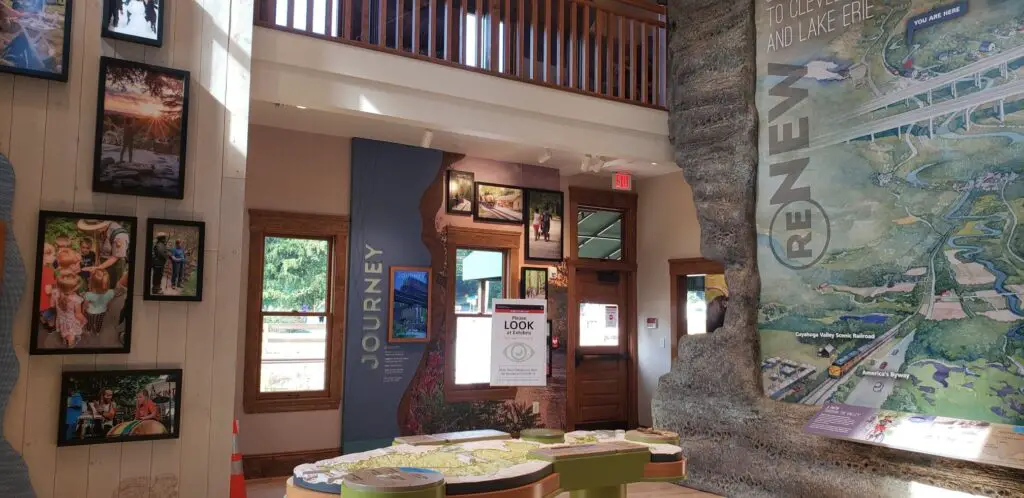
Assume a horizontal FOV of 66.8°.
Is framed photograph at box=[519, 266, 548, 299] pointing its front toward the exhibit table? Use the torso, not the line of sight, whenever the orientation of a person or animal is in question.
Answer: yes

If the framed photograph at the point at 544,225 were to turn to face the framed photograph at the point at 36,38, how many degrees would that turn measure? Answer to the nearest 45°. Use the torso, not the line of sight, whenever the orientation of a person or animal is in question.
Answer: approximately 45° to its right

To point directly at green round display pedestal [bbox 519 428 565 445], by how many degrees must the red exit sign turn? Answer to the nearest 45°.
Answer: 0° — it already faces it

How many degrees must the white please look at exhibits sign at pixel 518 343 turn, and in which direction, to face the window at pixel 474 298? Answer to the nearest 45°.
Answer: approximately 135° to its right

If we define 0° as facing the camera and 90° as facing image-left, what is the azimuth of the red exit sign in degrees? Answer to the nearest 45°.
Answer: approximately 0°
